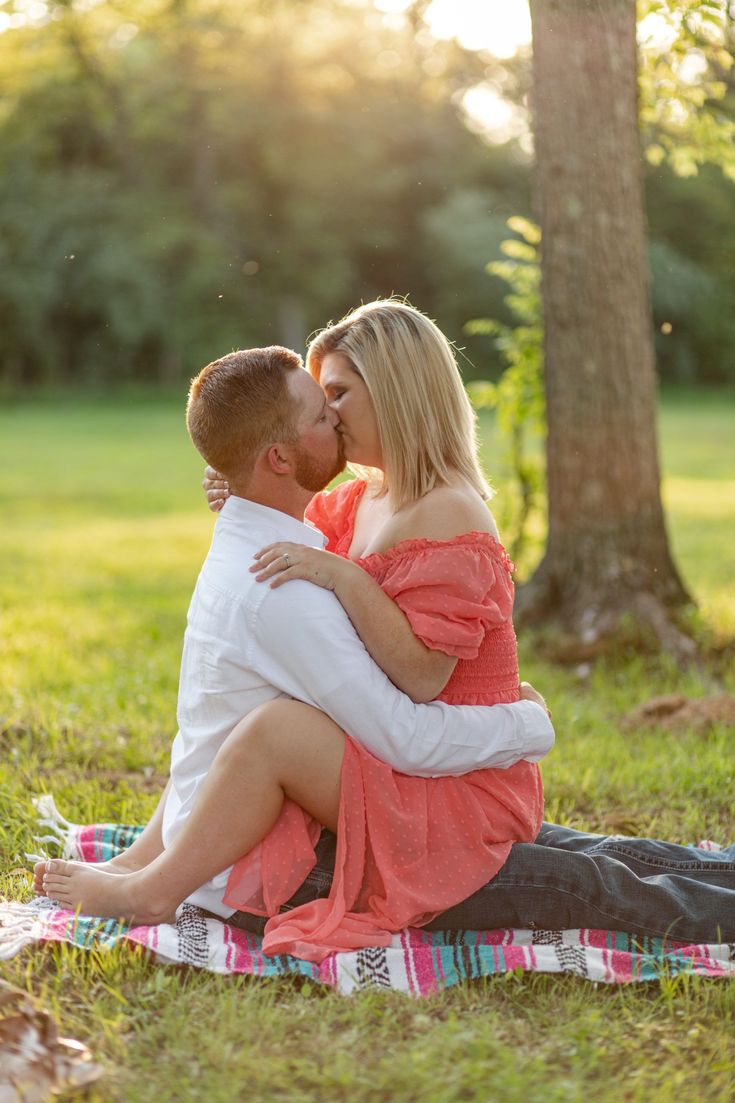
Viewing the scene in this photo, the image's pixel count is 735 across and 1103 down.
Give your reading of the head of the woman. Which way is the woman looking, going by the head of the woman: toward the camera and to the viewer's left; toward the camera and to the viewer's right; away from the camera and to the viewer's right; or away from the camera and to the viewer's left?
toward the camera and to the viewer's left

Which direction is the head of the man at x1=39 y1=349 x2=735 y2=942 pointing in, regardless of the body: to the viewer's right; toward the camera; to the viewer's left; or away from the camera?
to the viewer's right

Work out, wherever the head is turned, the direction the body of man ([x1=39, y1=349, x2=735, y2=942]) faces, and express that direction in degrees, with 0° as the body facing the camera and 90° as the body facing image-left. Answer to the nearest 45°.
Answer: approximately 270°

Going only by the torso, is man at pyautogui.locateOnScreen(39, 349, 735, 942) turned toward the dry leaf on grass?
no

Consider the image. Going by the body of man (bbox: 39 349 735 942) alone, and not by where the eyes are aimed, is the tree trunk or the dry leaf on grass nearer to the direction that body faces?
the tree trunk

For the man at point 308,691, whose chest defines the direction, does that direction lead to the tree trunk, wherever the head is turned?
no
